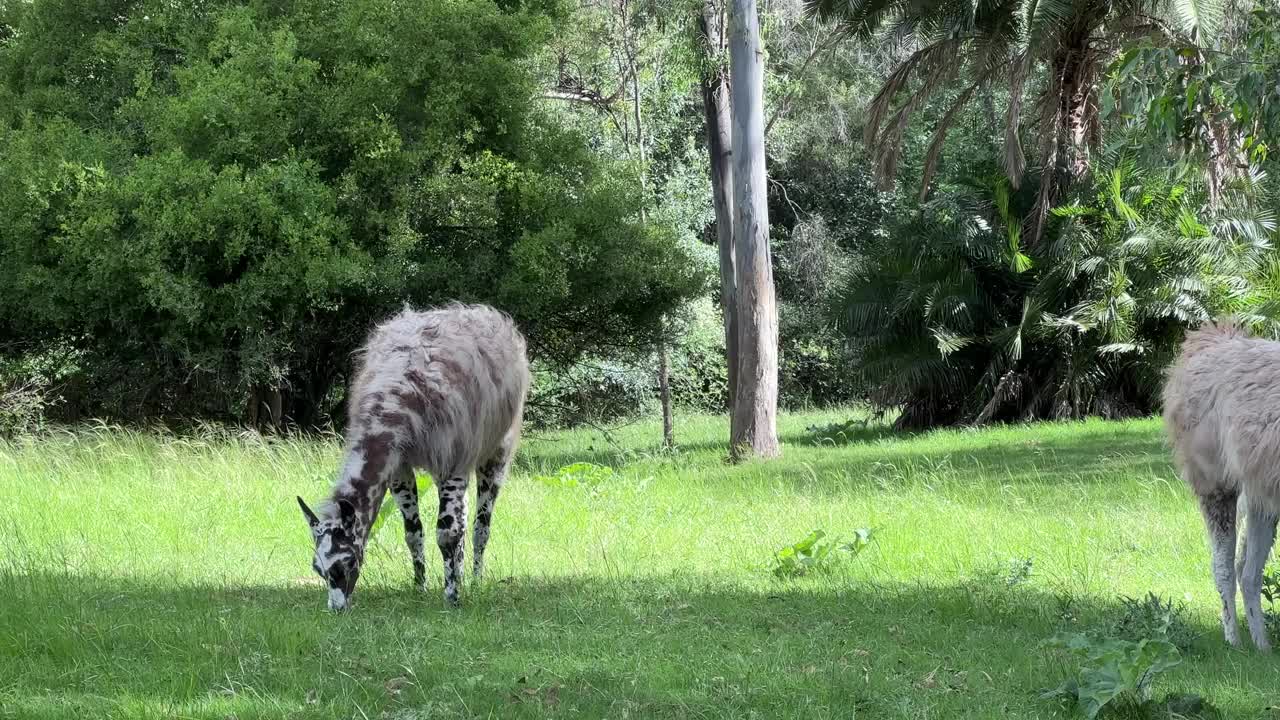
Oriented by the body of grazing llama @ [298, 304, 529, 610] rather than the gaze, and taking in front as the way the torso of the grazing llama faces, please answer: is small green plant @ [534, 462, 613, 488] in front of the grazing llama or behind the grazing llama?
behind

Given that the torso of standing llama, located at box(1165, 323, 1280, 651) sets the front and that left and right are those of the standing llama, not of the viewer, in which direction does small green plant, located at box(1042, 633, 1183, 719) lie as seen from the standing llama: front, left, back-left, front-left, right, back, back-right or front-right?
back-right

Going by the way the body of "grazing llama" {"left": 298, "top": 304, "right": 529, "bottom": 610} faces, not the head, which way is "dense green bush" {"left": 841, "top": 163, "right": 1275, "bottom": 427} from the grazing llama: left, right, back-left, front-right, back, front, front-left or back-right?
back

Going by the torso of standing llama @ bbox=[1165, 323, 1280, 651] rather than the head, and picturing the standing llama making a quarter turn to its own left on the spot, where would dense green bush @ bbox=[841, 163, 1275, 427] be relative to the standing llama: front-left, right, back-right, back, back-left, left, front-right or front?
front-right

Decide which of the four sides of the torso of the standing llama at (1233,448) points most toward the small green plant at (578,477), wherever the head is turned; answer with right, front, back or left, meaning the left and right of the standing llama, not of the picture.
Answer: left

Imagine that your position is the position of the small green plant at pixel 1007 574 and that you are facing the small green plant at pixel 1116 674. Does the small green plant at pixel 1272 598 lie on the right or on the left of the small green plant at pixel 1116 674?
left

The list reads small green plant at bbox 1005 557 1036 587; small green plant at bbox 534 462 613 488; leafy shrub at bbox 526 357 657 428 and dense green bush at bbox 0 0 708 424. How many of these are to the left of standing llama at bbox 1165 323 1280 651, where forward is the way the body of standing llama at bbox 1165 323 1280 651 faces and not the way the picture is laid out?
4

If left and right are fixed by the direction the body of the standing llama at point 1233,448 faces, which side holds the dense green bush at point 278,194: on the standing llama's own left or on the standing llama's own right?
on the standing llama's own left

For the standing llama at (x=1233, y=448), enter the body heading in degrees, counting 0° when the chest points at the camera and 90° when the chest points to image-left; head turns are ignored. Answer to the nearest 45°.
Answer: approximately 225°

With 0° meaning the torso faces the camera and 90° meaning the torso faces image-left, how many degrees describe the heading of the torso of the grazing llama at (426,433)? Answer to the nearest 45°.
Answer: approximately 45°

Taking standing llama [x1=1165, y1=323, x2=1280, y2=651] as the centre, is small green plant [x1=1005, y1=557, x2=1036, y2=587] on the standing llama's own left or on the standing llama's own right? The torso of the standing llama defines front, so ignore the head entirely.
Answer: on the standing llama's own left

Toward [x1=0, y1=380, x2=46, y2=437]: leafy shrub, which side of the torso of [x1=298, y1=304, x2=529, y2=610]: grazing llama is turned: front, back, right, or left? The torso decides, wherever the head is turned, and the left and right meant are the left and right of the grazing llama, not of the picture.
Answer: right

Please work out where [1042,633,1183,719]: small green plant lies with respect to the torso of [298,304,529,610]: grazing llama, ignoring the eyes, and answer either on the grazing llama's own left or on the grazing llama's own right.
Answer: on the grazing llama's own left
